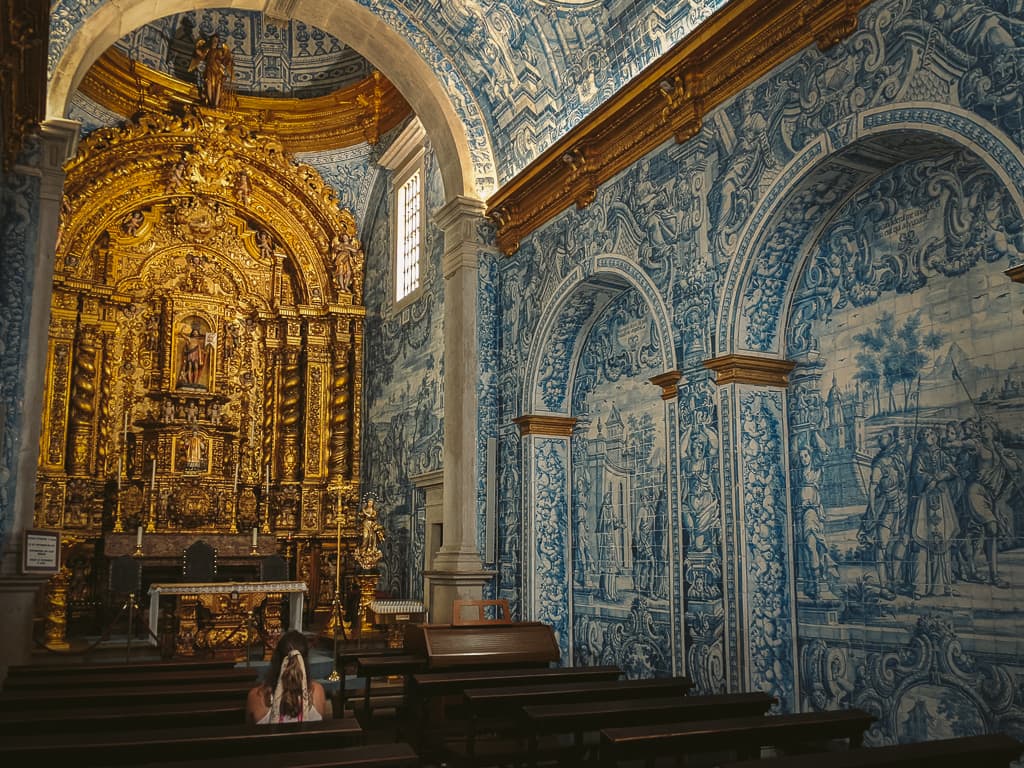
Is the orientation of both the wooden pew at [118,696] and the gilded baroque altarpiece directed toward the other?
yes

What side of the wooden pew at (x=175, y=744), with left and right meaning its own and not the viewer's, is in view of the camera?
back

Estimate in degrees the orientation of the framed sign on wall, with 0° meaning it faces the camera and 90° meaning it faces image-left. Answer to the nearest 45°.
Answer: approximately 0°

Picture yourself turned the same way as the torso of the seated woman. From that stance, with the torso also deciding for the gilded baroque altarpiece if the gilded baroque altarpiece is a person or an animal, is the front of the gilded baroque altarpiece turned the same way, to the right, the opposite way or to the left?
the opposite way

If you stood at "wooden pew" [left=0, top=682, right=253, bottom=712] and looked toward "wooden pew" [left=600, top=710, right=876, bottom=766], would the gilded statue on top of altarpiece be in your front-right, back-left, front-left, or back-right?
back-left

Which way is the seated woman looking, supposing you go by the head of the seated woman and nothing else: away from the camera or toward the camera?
away from the camera

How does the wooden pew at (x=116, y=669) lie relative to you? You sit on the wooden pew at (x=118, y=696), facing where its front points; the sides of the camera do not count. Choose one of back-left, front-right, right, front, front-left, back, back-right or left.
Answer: front

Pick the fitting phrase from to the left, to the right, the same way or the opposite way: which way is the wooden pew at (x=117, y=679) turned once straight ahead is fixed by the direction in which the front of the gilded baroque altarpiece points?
the opposite way

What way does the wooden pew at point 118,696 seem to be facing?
away from the camera

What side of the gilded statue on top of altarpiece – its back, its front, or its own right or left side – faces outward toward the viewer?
front

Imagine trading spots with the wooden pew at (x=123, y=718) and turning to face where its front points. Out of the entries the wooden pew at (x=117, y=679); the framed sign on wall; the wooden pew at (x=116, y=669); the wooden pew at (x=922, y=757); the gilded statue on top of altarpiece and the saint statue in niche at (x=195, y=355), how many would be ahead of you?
5

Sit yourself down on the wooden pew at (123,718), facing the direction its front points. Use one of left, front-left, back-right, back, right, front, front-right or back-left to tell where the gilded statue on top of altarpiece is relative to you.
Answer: front

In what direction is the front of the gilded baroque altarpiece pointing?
toward the camera

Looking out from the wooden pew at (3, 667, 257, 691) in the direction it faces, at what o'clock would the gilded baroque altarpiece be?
The gilded baroque altarpiece is roughly at 12 o'clock from the wooden pew.

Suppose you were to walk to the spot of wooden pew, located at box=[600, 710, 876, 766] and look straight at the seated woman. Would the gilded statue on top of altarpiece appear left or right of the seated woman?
right

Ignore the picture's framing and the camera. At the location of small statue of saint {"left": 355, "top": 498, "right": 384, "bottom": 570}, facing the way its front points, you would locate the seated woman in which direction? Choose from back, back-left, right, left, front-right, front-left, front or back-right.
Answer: front
